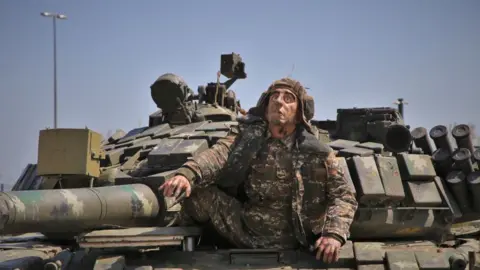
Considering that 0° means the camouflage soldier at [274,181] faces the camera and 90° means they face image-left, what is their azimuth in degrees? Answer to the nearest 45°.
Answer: approximately 0°
